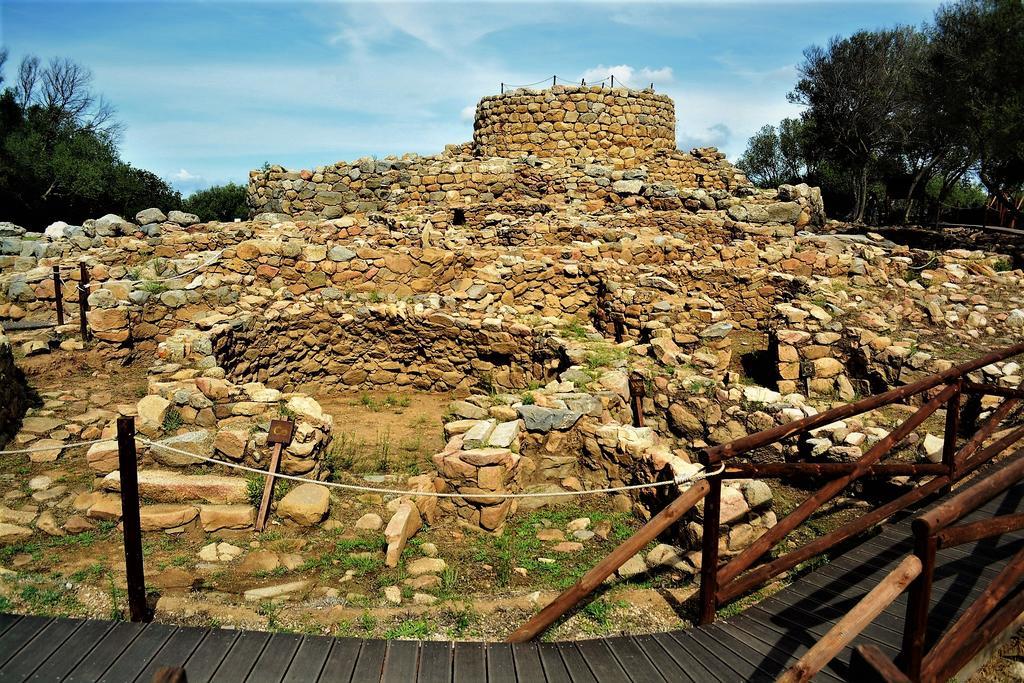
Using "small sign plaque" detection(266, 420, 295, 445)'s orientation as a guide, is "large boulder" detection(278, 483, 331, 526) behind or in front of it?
in front

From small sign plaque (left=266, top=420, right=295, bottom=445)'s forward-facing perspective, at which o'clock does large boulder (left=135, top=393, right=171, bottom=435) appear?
The large boulder is roughly at 4 o'clock from the small sign plaque.

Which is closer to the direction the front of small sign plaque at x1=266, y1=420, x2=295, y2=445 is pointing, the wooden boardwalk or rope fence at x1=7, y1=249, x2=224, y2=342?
the wooden boardwalk

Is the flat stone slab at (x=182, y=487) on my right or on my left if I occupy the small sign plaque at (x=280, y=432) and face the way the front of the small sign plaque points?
on my right

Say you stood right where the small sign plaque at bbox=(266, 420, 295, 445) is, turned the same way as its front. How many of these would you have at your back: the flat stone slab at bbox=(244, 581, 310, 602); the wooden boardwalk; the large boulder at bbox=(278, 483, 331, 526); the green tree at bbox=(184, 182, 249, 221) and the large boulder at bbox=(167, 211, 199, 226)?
2

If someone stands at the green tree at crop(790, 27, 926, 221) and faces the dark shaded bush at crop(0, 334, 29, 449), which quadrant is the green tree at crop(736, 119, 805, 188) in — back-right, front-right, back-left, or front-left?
back-right

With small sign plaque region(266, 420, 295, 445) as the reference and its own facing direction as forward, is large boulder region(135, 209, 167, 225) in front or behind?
behind

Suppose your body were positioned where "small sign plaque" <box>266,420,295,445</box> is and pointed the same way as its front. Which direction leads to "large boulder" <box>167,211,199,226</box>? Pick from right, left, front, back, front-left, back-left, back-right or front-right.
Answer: back

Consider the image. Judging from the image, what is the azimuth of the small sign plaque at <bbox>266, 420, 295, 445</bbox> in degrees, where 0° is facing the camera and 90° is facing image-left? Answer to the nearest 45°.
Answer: approximately 0°

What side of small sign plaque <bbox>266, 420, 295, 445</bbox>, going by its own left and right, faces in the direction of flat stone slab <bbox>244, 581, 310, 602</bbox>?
front

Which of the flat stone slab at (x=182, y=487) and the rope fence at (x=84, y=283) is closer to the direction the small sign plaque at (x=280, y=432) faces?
the flat stone slab

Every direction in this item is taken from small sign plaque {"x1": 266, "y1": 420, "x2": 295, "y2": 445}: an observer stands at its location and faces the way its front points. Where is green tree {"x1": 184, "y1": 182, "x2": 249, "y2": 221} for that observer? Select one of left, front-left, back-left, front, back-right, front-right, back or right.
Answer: back

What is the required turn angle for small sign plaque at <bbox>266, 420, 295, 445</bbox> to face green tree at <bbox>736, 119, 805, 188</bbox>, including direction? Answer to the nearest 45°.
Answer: approximately 135° to its left
